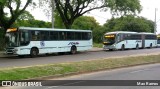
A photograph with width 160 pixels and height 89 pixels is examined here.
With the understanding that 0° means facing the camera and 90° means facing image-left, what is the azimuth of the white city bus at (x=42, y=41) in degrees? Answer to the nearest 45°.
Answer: approximately 45°

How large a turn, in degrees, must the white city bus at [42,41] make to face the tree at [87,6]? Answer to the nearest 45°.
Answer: approximately 180°
